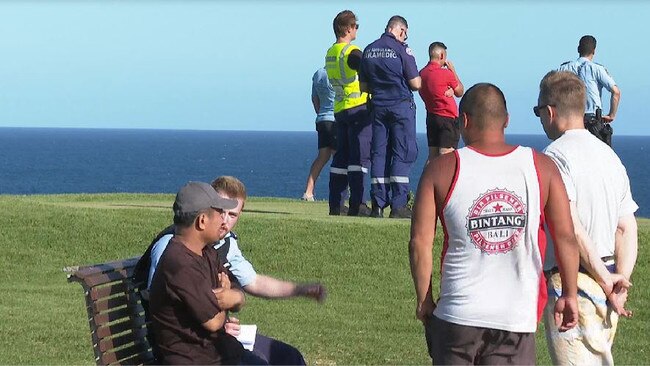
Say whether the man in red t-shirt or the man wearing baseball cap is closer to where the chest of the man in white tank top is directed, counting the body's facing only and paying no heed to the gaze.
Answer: the man in red t-shirt

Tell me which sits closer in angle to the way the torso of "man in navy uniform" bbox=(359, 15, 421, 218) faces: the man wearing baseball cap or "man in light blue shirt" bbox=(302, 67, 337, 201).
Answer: the man in light blue shirt

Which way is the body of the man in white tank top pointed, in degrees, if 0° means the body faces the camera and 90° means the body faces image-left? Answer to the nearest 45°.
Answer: approximately 180°

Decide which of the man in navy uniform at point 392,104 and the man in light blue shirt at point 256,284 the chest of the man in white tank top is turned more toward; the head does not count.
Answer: the man in navy uniform

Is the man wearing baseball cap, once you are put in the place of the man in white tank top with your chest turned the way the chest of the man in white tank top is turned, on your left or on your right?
on your left

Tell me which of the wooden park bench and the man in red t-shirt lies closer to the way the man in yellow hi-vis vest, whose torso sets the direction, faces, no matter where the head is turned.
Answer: the man in red t-shirt

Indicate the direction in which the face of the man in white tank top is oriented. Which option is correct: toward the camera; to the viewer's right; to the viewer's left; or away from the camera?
away from the camera

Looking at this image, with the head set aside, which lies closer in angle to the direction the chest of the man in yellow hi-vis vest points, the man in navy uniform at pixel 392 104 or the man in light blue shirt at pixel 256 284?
the man in navy uniform
